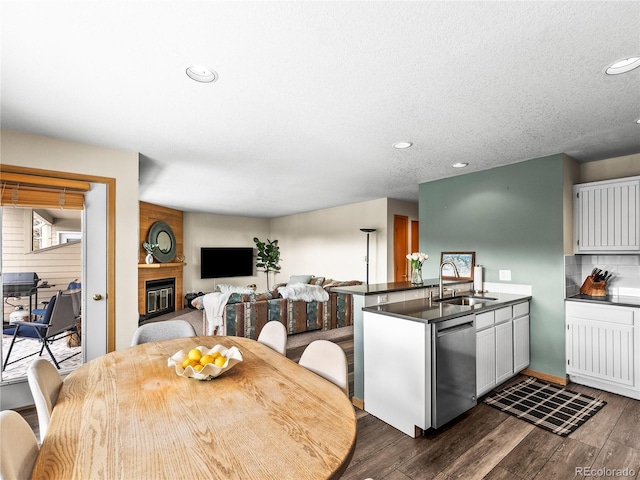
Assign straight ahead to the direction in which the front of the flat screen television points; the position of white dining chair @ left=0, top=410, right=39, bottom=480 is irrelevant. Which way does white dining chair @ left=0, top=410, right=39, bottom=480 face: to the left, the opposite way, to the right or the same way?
the opposite way

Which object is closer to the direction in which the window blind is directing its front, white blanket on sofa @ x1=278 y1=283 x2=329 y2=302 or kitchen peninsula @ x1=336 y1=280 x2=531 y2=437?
the kitchen peninsula

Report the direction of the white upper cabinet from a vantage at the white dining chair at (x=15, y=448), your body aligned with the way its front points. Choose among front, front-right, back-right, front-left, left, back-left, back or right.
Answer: front-right

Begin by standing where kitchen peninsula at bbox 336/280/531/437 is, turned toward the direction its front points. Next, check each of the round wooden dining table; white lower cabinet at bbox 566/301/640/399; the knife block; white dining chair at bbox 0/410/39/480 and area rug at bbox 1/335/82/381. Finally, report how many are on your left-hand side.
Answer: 2

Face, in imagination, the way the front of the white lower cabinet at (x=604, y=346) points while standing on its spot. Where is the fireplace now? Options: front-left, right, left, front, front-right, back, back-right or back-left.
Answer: front-right

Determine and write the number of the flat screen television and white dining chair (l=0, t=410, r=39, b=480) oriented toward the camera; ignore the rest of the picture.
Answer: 1

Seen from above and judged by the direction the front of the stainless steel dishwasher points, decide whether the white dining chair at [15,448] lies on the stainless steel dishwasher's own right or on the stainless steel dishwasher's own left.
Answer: on the stainless steel dishwasher's own right

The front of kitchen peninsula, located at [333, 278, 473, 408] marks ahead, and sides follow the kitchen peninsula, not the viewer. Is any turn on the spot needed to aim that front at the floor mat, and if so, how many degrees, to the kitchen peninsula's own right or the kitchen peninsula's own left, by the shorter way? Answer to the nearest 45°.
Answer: approximately 45° to the kitchen peninsula's own left

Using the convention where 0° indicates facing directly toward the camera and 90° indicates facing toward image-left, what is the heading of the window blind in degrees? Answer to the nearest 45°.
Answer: approximately 315°

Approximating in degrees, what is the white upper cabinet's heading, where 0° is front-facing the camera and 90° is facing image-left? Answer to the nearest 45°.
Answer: approximately 45°

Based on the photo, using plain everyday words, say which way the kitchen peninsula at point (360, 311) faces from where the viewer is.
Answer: facing the viewer and to the right of the viewer

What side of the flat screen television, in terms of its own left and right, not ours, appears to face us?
front

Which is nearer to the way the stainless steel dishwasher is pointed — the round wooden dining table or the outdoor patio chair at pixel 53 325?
the round wooden dining table

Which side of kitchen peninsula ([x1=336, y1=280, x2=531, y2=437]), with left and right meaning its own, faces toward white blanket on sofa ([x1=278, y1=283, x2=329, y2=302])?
back

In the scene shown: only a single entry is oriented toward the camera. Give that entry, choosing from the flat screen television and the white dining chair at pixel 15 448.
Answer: the flat screen television

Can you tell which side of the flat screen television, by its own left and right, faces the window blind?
front
